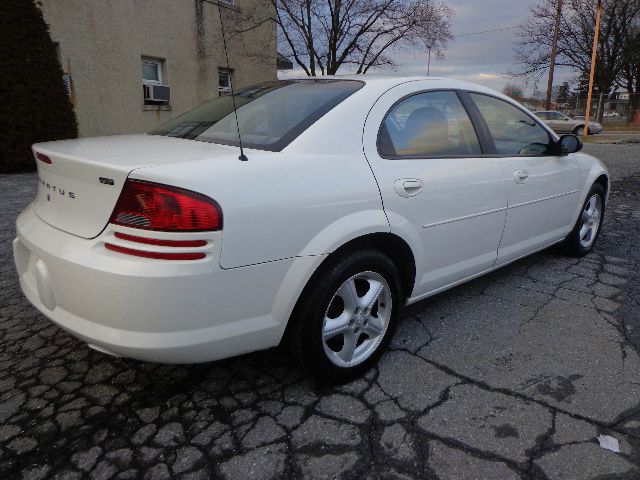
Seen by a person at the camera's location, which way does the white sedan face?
facing away from the viewer and to the right of the viewer

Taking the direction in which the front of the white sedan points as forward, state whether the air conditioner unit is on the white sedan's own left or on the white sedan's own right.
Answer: on the white sedan's own left

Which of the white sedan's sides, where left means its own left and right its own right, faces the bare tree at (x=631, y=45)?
front

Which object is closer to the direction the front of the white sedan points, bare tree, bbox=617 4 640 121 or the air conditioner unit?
the bare tree

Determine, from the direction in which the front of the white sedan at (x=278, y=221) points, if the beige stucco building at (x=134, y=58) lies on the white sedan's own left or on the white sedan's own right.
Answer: on the white sedan's own left
